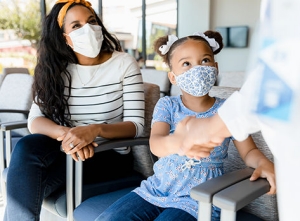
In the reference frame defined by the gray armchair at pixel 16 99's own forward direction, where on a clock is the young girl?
The young girl is roughly at 10 o'clock from the gray armchair.

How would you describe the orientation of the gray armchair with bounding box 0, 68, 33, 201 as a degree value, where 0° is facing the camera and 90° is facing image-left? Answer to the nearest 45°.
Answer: approximately 45°

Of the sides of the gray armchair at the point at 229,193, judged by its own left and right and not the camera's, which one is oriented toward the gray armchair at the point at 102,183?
right

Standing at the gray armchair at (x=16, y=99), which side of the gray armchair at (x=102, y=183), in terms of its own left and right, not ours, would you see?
right

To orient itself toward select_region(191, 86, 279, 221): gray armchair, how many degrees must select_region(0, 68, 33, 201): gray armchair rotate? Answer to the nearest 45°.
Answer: approximately 45° to its left

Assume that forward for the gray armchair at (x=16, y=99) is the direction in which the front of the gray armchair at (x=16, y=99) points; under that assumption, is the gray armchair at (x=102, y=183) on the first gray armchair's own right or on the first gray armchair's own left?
on the first gray armchair's own left
